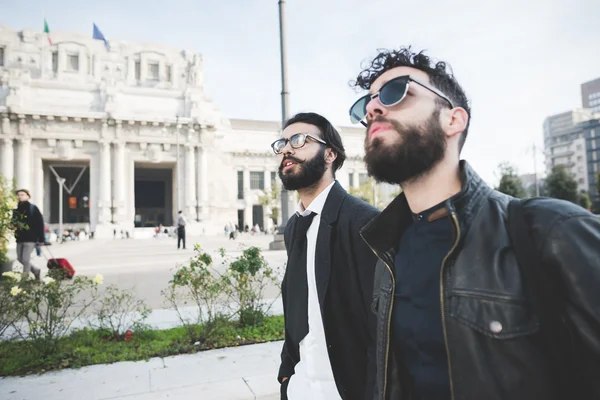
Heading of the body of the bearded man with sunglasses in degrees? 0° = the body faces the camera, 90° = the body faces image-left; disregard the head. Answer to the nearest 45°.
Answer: approximately 45°

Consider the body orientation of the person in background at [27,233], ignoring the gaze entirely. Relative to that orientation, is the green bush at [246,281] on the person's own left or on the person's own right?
on the person's own left

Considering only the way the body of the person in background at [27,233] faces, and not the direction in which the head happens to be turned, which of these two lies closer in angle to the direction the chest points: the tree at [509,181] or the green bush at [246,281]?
the green bush

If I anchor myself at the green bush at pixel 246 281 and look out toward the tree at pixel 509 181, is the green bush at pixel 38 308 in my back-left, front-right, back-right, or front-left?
back-left

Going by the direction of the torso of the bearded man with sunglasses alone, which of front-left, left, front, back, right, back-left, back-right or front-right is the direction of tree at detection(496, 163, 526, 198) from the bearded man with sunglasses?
back-right

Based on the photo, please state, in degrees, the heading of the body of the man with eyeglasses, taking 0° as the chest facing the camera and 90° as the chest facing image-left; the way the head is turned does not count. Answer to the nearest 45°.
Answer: approximately 45°
